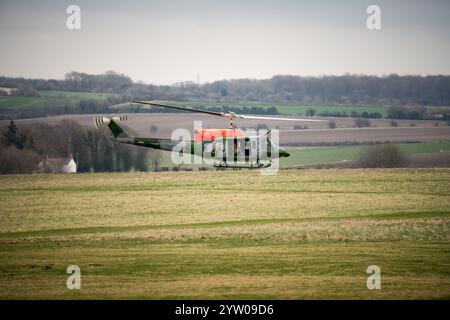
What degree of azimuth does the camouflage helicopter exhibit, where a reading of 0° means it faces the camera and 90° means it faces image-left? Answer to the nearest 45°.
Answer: approximately 270°
